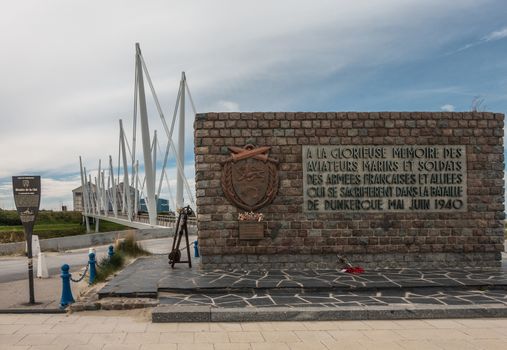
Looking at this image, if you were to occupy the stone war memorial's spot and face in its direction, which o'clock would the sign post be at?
The sign post is roughly at 2 o'clock from the stone war memorial.

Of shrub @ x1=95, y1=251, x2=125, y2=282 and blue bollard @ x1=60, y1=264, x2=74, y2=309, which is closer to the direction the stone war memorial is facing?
the blue bollard

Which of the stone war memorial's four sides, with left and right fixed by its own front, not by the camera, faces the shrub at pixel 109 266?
right

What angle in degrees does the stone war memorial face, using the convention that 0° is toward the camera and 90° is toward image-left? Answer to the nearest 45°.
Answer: approximately 0°

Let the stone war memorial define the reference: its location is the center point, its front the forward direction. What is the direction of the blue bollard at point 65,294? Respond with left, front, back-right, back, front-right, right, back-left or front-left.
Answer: front-right
